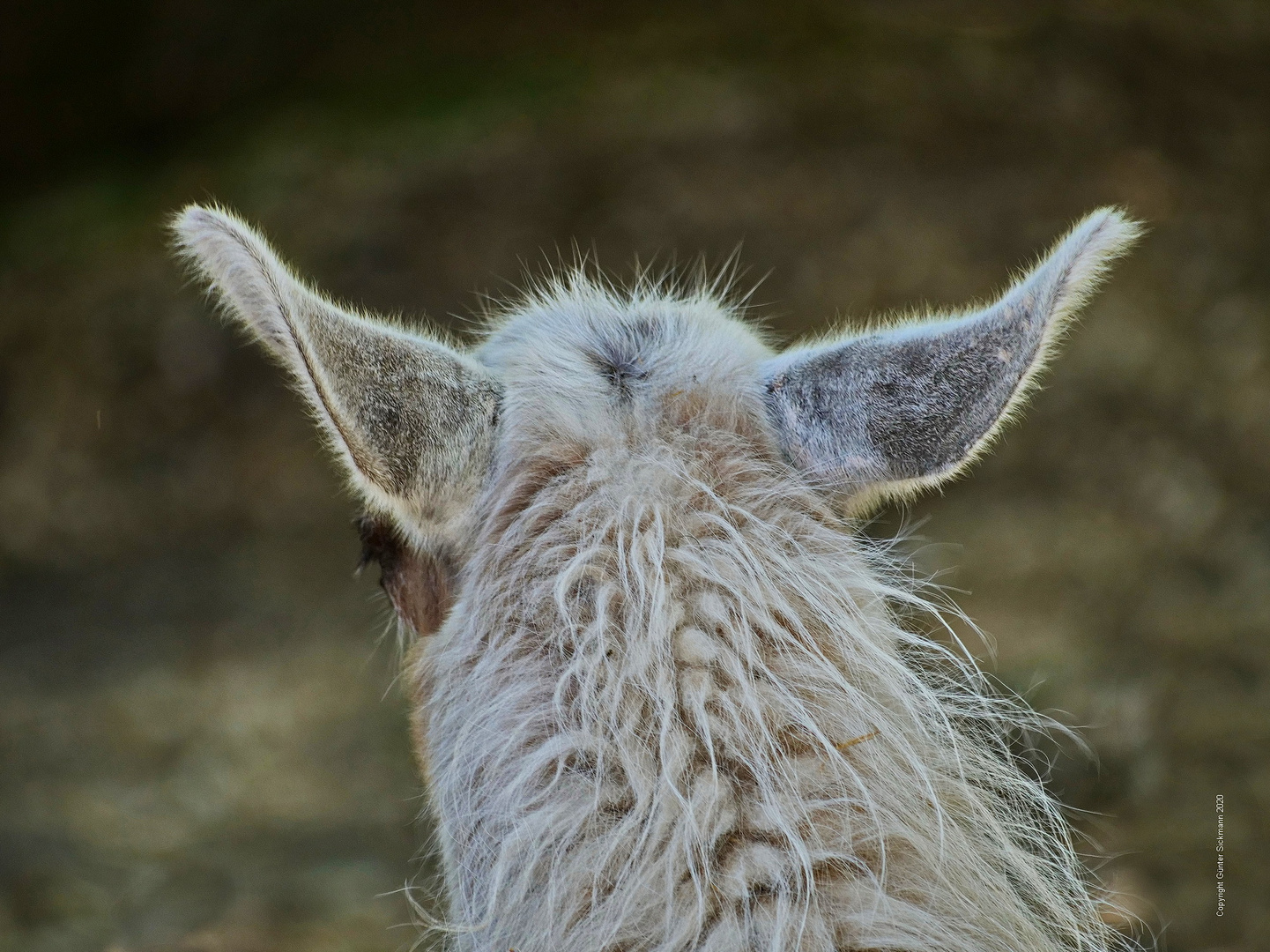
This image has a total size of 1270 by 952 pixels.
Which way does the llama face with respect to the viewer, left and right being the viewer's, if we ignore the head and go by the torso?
facing away from the viewer
